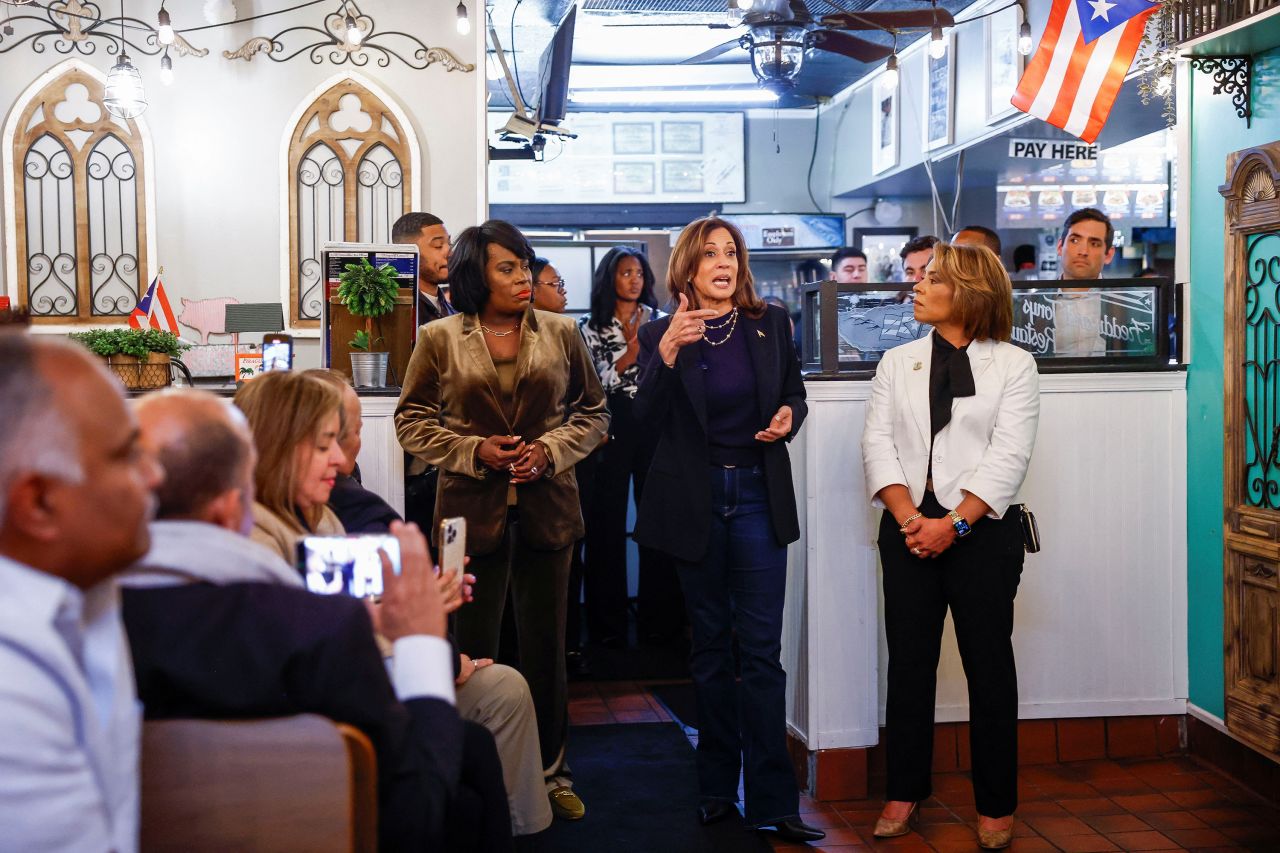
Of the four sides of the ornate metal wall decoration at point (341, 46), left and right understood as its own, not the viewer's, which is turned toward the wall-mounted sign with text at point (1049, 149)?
left

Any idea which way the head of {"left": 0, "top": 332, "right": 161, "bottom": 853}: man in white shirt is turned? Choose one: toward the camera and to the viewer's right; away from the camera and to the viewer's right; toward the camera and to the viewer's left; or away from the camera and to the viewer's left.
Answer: away from the camera and to the viewer's right

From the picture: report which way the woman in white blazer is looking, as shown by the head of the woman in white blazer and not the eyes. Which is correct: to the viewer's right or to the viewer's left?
to the viewer's left

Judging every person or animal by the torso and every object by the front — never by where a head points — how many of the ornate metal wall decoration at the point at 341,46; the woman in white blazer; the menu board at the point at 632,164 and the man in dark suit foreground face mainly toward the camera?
3

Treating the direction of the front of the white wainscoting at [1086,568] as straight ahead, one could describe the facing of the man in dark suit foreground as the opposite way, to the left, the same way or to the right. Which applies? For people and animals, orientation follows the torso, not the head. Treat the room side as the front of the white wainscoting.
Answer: the opposite way

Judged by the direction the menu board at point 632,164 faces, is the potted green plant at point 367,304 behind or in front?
in front

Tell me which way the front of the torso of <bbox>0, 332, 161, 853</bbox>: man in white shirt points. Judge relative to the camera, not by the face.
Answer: to the viewer's right
